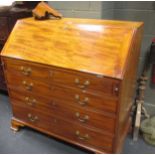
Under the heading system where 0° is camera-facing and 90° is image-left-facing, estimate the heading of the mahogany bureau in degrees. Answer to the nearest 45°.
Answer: approximately 45°
